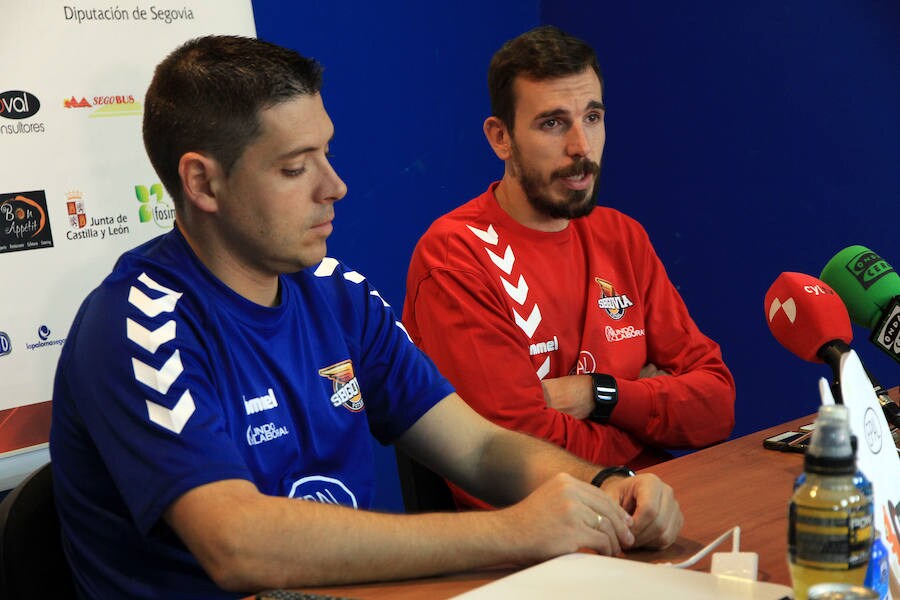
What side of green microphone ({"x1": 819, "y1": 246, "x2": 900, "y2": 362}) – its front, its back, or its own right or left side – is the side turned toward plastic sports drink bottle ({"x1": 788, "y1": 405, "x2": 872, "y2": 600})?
left

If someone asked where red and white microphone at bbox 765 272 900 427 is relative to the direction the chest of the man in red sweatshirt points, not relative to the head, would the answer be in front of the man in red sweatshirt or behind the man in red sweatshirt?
in front

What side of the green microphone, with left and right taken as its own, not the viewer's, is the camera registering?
left

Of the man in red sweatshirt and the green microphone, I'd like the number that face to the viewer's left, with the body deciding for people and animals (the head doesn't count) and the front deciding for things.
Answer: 1

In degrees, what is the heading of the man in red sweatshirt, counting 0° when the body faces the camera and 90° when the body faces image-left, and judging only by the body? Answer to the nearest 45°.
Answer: approximately 315°

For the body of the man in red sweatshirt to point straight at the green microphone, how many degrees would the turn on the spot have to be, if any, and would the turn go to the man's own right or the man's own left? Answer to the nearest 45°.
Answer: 0° — they already face it

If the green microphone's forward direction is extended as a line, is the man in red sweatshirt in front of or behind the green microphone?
in front
